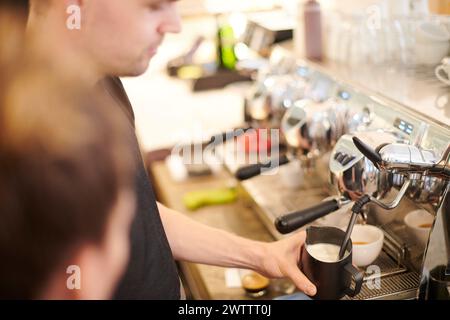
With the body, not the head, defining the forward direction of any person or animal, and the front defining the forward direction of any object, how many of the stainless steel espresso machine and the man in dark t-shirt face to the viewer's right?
1

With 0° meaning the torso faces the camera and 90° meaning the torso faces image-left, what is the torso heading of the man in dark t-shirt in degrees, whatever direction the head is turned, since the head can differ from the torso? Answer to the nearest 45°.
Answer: approximately 270°

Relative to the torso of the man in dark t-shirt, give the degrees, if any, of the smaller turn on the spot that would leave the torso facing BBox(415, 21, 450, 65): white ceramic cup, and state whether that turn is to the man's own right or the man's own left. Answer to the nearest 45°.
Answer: approximately 45° to the man's own left

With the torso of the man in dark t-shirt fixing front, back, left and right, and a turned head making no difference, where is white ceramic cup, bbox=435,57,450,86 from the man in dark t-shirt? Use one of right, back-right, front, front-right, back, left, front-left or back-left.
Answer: front-left

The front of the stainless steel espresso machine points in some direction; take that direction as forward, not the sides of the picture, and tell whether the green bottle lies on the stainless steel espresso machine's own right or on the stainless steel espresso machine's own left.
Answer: on the stainless steel espresso machine's own right

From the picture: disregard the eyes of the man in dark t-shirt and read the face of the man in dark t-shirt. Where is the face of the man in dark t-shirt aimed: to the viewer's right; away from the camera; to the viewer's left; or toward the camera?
to the viewer's right
